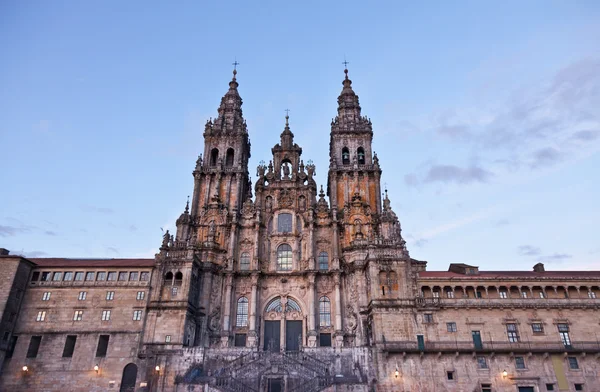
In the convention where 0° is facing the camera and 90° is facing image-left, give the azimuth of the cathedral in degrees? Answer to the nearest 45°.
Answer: approximately 0°
